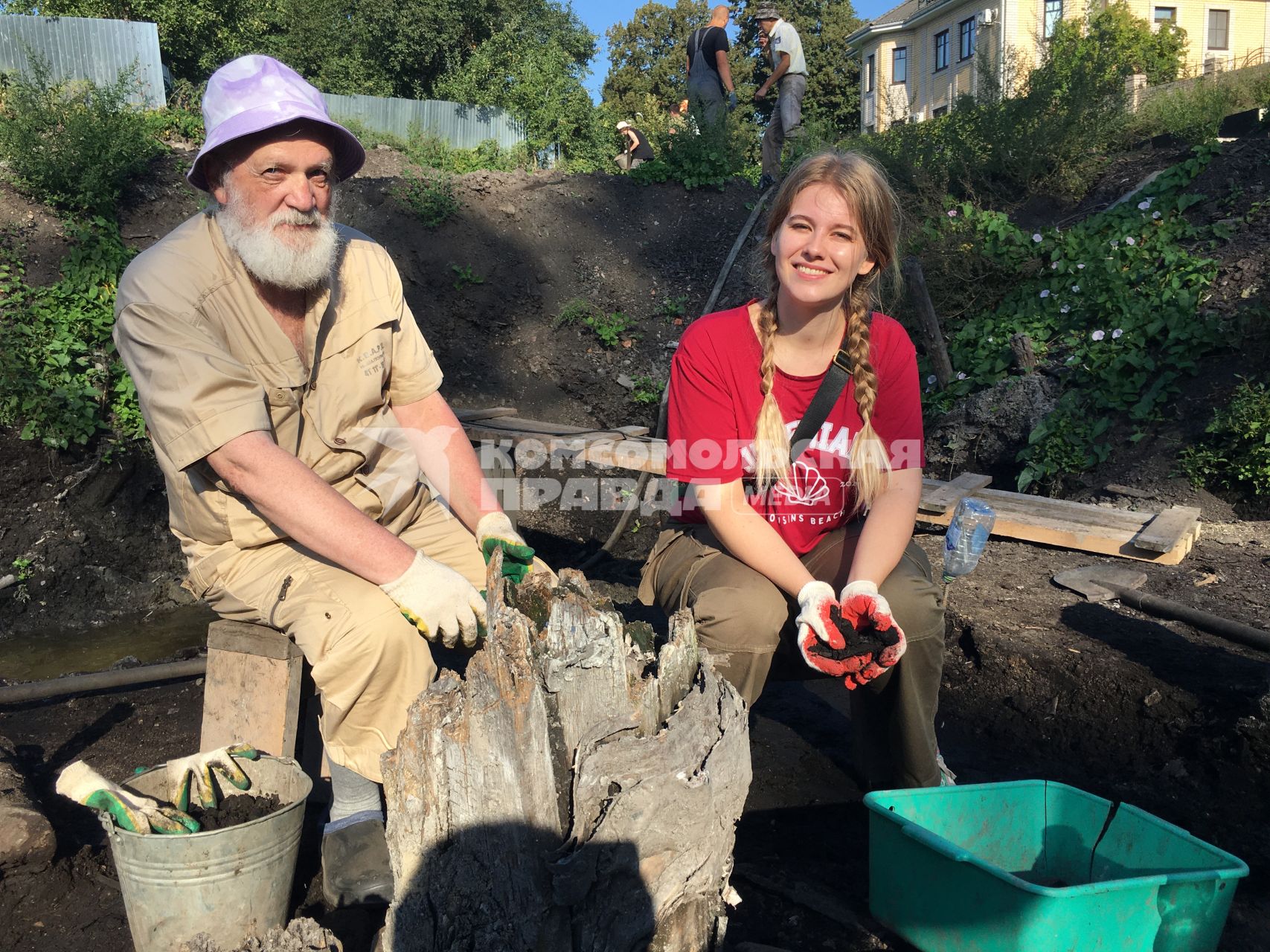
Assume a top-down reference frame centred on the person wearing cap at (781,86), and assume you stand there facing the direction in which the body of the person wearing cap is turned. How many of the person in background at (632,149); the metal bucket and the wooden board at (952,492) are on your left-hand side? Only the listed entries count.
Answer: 2

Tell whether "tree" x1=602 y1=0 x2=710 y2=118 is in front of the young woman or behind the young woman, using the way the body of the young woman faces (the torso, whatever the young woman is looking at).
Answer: behind

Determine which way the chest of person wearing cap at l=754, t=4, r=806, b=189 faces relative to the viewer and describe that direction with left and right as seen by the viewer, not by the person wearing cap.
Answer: facing to the left of the viewer

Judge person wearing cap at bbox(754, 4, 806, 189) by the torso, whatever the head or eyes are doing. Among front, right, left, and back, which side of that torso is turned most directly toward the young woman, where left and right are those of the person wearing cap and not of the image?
left

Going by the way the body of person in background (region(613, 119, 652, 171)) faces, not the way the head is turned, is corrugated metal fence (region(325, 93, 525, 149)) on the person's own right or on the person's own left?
on the person's own right

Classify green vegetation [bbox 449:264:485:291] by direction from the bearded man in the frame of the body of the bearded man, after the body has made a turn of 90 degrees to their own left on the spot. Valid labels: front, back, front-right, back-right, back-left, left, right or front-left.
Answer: front-left

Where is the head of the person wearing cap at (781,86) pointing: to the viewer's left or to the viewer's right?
to the viewer's left

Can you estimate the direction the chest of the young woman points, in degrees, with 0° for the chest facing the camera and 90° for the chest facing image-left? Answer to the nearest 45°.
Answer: approximately 0°

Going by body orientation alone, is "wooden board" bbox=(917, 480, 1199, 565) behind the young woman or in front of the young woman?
behind

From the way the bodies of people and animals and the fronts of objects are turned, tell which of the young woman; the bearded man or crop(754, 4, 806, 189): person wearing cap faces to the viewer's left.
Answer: the person wearing cap
